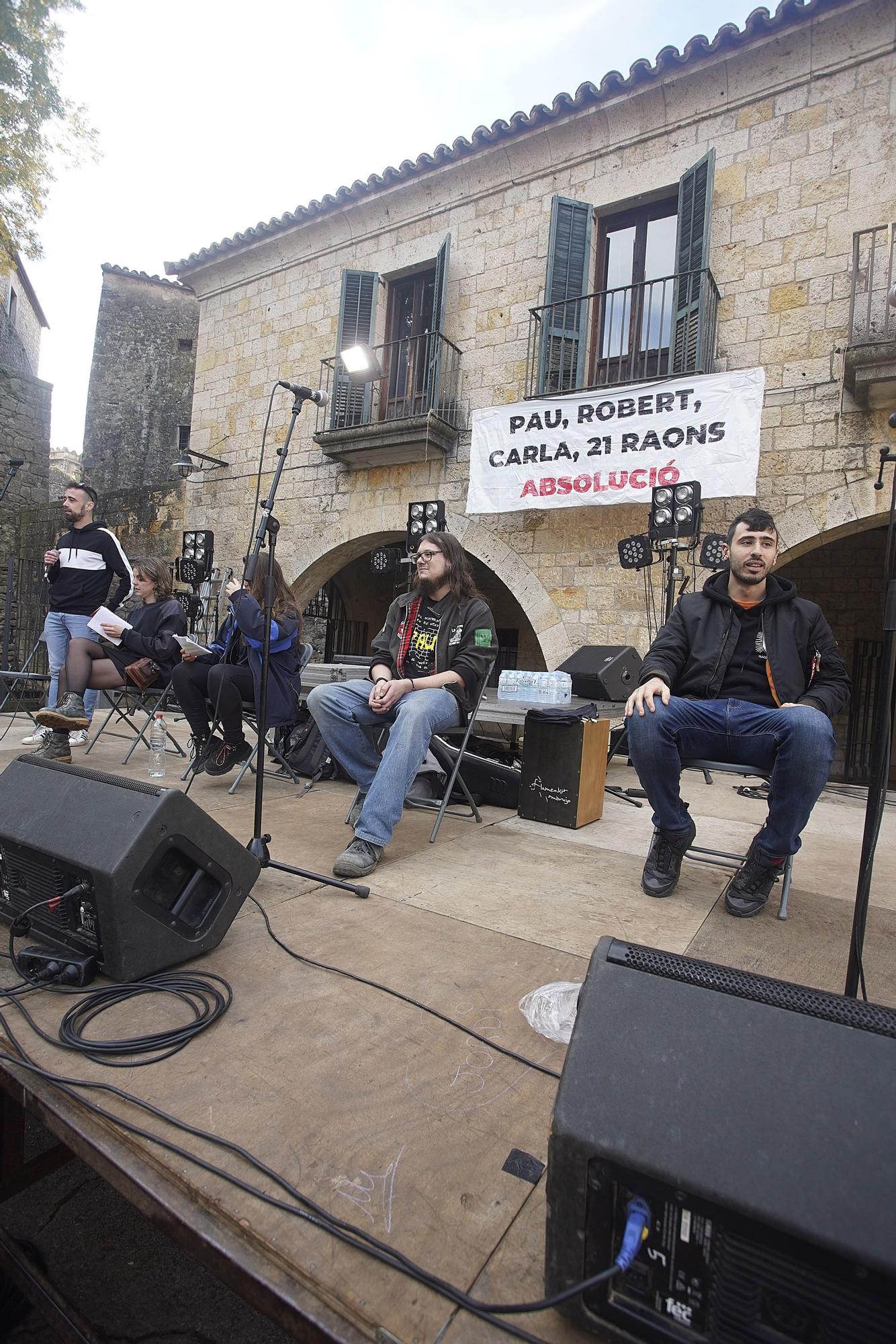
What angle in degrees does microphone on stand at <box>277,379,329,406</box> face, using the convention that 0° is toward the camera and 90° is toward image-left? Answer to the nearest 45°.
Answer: approximately 270°

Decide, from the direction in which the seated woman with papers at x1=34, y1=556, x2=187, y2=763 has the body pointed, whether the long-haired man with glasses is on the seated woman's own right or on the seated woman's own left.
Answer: on the seated woman's own left

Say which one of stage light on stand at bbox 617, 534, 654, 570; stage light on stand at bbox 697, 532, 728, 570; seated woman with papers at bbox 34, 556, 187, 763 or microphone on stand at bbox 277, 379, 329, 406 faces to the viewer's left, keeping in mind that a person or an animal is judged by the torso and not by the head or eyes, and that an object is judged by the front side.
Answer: the seated woman with papers

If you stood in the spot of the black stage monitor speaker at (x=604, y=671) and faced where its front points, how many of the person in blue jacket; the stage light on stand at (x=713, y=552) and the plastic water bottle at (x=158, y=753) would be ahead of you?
2

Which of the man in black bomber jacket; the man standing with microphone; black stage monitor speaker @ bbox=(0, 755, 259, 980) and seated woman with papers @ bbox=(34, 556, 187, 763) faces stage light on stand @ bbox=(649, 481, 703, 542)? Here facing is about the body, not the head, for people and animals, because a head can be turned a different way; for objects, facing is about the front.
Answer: the black stage monitor speaker

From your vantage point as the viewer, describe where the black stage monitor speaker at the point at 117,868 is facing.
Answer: facing away from the viewer and to the right of the viewer

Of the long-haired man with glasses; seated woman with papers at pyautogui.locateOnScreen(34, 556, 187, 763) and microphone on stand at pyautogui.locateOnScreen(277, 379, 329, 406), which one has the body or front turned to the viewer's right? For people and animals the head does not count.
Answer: the microphone on stand

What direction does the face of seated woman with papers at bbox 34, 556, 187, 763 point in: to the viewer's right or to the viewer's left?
to the viewer's left

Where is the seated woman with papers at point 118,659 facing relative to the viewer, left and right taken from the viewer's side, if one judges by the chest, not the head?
facing to the left of the viewer

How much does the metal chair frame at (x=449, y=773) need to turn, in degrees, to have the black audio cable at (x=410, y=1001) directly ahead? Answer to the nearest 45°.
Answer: approximately 45° to its left

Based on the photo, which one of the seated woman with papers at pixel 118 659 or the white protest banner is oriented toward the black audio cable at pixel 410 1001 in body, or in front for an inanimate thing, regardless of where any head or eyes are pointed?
the white protest banner

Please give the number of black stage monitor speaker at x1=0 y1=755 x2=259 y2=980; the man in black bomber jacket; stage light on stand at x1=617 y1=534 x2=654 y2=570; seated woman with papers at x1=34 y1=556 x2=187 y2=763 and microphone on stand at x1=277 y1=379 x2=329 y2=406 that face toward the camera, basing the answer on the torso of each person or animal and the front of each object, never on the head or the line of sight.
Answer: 2
